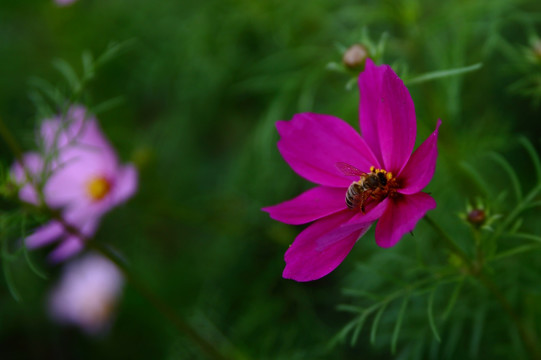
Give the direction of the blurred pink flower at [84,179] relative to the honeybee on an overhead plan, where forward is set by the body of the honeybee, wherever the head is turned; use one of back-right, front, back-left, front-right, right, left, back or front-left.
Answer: back-left

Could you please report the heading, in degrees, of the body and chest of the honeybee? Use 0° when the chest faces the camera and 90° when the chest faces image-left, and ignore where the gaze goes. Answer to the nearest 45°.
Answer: approximately 270°

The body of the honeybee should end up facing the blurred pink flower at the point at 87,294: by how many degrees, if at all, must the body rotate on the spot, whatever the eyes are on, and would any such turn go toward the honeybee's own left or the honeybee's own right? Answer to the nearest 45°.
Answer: approximately 135° to the honeybee's own left
